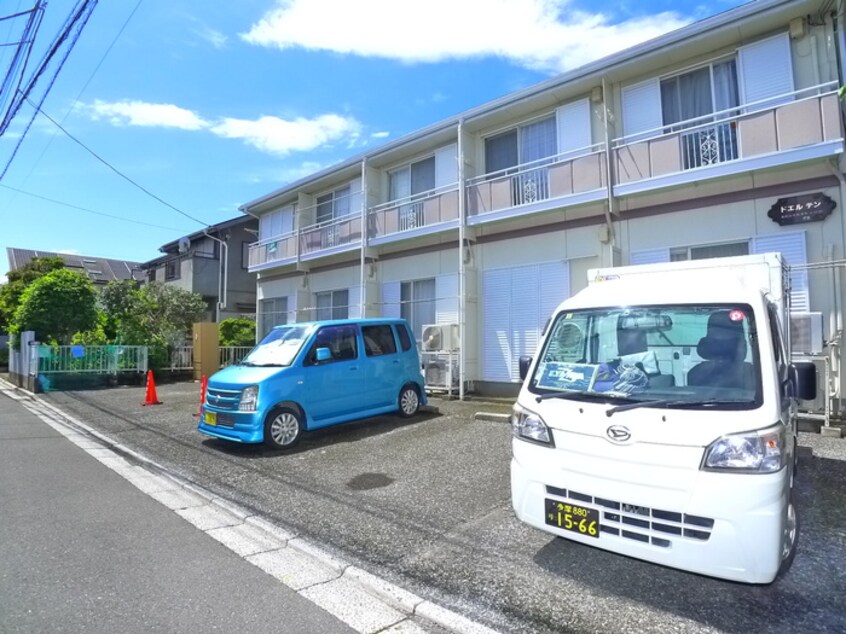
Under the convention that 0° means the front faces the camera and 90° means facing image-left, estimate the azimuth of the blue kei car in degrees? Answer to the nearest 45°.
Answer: approximately 45°

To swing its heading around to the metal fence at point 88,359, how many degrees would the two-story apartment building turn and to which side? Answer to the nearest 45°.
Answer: approximately 45° to its right

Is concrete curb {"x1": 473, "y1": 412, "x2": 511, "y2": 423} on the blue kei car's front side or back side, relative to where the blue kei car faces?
on the back side

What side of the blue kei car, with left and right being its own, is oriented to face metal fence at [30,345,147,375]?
right

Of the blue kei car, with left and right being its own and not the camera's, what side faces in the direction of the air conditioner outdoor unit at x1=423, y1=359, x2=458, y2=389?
back

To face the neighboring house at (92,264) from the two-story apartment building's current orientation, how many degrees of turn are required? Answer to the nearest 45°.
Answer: approximately 90° to its right

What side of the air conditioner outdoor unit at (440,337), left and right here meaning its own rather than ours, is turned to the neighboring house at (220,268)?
right

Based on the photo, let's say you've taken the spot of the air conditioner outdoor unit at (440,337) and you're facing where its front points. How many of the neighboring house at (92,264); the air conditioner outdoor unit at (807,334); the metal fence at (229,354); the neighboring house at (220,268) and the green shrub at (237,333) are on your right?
4

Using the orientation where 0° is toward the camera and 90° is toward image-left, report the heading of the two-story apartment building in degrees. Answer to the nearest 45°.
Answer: approximately 45°

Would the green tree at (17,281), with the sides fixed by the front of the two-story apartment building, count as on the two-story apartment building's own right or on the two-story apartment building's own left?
on the two-story apartment building's own right

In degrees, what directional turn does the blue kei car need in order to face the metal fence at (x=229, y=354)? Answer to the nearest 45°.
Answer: approximately 135° to its right

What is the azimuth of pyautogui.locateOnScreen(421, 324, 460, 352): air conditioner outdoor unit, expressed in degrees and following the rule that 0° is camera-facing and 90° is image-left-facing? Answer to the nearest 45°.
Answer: approximately 45°

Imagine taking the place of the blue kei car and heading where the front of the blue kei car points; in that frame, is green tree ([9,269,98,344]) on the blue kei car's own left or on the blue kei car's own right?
on the blue kei car's own right

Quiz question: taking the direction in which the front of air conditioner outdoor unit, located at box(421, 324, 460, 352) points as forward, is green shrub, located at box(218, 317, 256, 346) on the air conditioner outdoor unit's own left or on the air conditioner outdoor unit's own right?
on the air conditioner outdoor unit's own right
